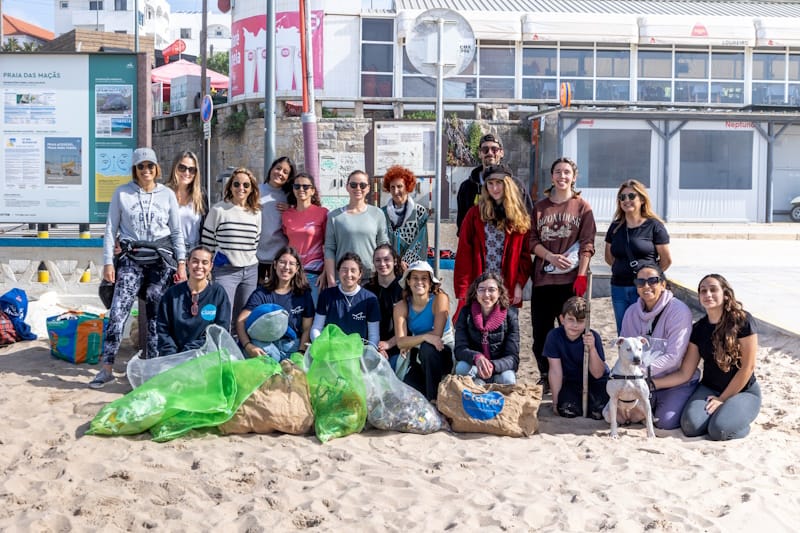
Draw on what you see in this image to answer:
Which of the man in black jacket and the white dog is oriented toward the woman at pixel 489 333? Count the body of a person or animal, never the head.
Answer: the man in black jacket

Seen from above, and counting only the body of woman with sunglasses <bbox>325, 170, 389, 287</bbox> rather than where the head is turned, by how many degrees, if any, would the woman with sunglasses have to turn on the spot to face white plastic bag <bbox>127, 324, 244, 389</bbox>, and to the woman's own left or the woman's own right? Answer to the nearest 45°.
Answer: approximately 45° to the woman's own right

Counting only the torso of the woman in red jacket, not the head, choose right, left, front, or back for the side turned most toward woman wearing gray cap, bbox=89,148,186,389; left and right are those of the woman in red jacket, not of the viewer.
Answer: right

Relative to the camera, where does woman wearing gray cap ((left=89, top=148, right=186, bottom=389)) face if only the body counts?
toward the camera

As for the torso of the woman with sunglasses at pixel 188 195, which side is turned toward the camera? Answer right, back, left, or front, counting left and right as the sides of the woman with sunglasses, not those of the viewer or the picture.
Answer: front

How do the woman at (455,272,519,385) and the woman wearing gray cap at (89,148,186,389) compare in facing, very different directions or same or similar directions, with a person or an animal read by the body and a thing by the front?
same or similar directions

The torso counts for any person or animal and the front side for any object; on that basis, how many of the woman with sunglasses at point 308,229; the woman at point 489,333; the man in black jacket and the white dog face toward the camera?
4
